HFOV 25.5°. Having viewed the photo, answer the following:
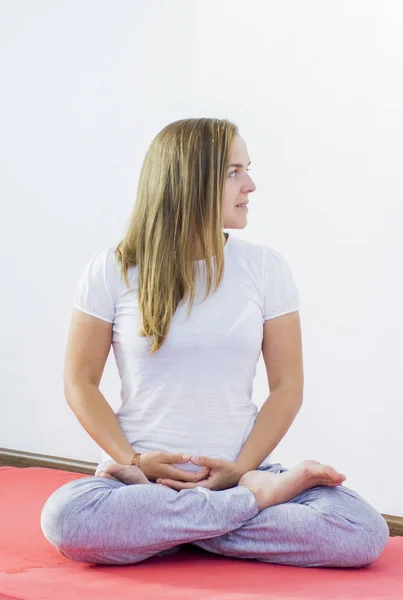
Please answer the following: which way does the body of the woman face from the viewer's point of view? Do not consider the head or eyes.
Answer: toward the camera

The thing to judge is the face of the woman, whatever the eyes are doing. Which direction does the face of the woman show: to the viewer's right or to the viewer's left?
to the viewer's right
